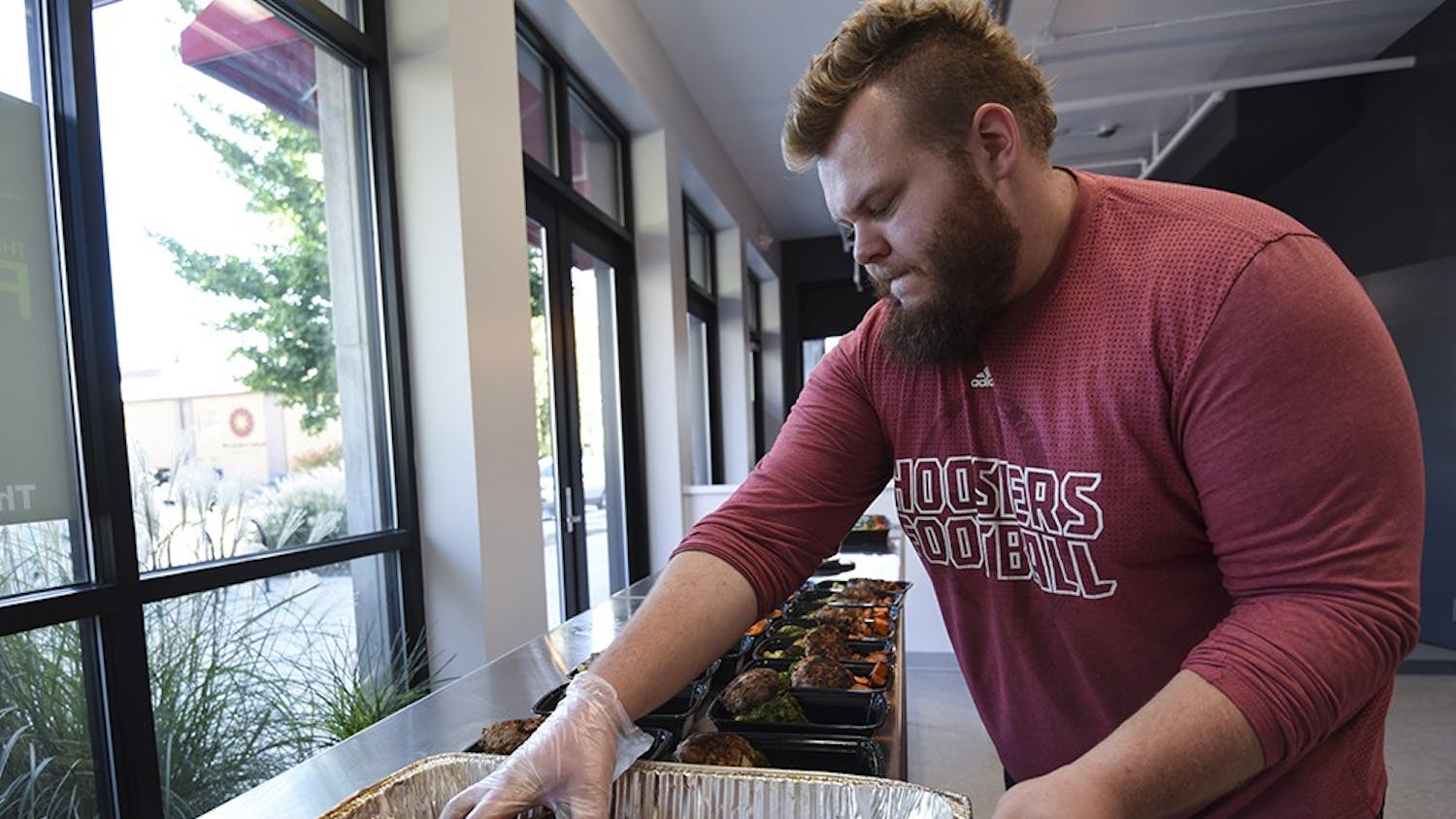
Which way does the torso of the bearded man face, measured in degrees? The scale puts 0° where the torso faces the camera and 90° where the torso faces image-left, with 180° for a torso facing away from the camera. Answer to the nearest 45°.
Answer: approximately 45°

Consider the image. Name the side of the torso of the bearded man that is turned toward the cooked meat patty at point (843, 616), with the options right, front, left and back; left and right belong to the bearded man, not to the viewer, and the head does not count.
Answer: right

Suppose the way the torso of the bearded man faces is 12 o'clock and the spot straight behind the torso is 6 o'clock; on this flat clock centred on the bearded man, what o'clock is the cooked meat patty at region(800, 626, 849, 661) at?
The cooked meat patty is roughly at 3 o'clock from the bearded man.

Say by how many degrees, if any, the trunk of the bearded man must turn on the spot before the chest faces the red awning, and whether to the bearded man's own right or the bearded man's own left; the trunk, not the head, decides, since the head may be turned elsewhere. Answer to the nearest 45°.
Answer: approximately 45° to the bearded man's own right

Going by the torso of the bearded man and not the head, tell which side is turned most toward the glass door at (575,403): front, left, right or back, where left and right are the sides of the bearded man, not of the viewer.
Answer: right

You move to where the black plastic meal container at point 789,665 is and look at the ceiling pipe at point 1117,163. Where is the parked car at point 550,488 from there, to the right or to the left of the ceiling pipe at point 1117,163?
left

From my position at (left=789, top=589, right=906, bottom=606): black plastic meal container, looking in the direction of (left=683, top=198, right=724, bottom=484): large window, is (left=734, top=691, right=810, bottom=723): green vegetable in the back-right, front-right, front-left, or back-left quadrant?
back-left
